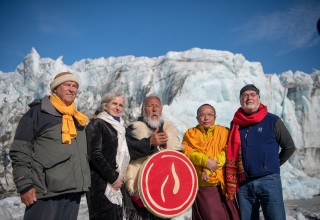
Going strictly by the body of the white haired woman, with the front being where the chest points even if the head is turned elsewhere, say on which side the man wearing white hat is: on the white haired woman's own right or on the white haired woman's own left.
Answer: on the white haired woman's own right

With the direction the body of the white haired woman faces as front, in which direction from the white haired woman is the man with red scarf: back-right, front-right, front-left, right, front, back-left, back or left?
front-left

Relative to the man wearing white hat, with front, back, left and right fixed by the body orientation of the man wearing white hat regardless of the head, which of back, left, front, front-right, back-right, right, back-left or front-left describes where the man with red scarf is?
front-left

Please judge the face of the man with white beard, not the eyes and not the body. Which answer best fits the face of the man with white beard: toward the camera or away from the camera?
toward the camera

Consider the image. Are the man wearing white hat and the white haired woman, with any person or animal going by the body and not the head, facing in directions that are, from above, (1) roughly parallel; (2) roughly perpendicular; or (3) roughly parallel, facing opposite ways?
roughly parallel

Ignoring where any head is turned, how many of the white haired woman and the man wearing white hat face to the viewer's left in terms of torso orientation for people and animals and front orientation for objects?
0

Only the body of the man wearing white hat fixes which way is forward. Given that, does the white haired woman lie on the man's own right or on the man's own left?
on the man's own left

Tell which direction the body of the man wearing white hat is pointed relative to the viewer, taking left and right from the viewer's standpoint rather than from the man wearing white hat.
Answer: facing the viewer and to the right of the viewer
